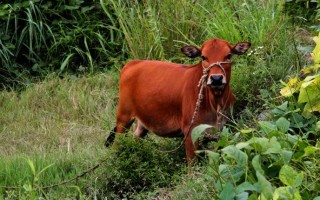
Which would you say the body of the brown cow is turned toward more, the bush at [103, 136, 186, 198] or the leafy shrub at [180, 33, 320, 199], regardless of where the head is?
the leafy shrub

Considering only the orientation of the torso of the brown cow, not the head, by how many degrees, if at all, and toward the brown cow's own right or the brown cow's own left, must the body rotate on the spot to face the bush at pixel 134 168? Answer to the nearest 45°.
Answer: approximately 90° to the brown cow's own right

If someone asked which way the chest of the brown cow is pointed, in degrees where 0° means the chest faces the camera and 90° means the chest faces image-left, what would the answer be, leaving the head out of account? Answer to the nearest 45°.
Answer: approximately 315°

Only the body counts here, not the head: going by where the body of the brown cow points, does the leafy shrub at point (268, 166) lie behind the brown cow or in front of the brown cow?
in front
